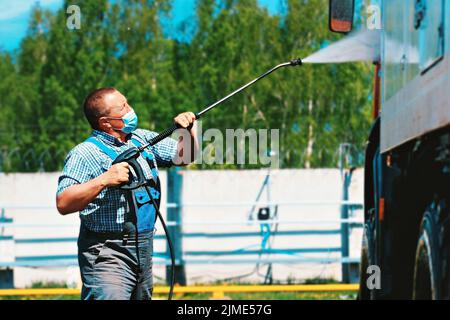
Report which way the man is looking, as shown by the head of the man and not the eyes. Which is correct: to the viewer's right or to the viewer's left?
to the viewer's right

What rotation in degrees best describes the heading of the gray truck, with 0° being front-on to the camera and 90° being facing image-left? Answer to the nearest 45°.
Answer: approximately 135°

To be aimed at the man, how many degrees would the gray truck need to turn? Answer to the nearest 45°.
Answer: approximately 45° to its left

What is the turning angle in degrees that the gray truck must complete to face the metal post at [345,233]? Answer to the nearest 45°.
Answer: approximately 45° to its right
